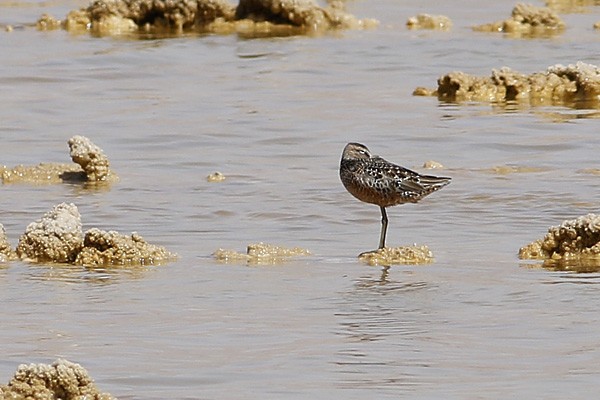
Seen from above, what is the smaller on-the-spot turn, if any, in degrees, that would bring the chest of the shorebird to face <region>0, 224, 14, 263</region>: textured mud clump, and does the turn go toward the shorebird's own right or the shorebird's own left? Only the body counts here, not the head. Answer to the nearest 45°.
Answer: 0° — it already faces it

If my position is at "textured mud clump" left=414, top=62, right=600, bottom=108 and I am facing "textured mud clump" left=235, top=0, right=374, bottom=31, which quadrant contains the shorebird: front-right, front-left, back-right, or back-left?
back-left

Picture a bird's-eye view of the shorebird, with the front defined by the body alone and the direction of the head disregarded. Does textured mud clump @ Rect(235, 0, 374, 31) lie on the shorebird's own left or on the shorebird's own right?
on the shorebird's own right

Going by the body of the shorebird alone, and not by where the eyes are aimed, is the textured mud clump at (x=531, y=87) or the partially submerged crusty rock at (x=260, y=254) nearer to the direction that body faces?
the partially submerged crusty rock

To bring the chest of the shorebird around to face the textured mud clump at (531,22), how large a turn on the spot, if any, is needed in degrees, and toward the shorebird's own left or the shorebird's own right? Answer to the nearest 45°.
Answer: approximately 90° to the shorebird's own right

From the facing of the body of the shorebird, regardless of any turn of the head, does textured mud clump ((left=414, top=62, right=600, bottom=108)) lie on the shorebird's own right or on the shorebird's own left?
on the shorebird's own right

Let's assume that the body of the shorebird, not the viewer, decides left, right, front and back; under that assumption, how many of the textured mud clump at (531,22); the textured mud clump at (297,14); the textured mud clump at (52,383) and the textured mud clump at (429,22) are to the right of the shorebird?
3

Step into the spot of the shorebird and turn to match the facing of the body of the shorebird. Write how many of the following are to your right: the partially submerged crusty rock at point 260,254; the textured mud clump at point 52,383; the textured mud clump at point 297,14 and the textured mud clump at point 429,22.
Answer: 2

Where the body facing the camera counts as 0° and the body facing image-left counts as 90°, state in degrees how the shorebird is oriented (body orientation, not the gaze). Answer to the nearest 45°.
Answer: approximately 90°

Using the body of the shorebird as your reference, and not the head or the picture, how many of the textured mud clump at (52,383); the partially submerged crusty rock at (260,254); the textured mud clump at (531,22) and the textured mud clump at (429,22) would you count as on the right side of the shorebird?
2

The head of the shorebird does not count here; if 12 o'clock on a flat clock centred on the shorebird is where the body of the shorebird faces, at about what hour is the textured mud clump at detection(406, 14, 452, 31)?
The textured mud clump is roughly at 3 o'clock from the shorebird.
